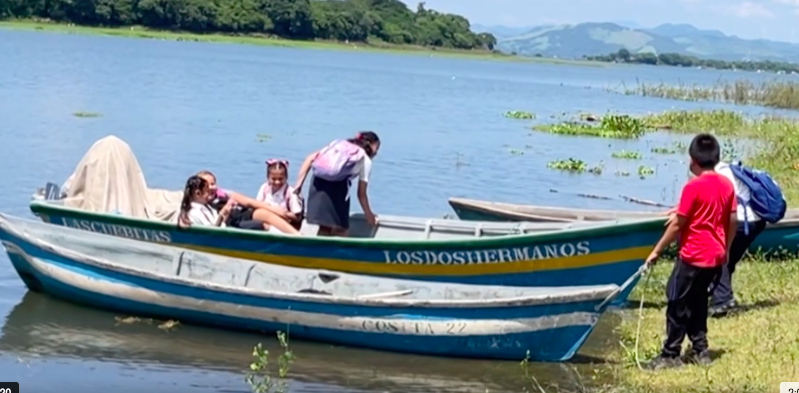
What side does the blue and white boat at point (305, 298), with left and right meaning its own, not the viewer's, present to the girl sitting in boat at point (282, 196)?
left

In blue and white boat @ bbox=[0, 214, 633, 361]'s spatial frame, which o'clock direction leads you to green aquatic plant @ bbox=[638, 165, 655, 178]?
The green aquatic plant is roughly at 10 o'clock from the blue and white boat.

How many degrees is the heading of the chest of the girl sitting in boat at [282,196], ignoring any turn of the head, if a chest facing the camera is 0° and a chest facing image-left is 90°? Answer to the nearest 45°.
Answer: approximately 0°

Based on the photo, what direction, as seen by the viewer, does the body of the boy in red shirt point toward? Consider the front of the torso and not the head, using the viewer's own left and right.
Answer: facing away from the viewer and to the left of the viewer

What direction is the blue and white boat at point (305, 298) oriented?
to the viewer's right

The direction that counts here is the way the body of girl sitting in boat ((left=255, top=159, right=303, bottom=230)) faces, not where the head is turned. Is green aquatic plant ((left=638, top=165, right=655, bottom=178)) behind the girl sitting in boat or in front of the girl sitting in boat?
behind

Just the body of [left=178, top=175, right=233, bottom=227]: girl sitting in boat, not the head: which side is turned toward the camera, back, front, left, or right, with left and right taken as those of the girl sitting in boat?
right
